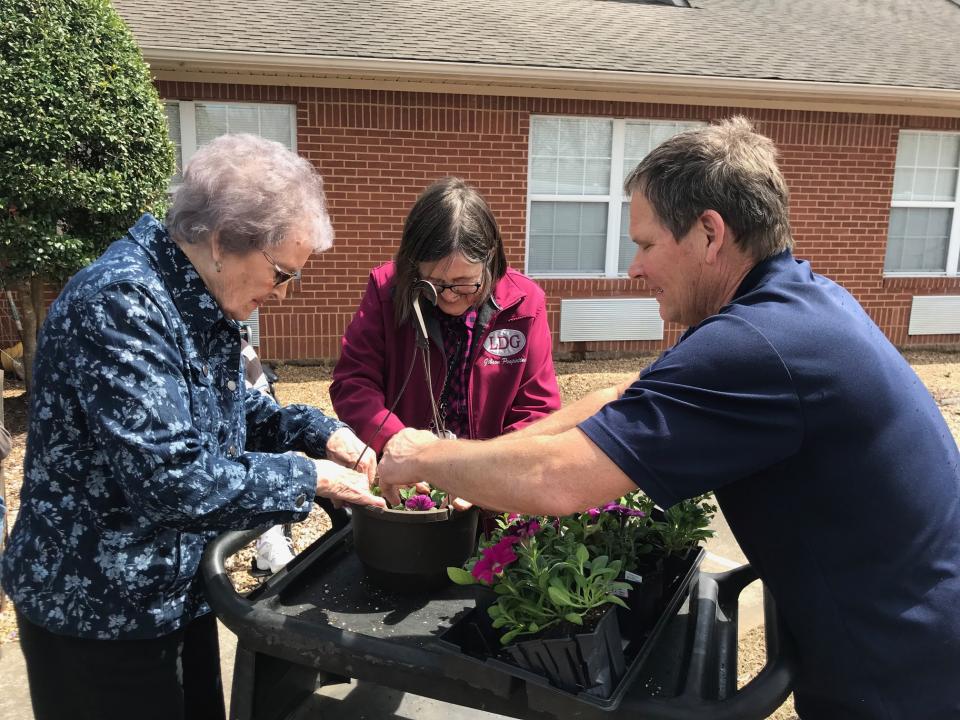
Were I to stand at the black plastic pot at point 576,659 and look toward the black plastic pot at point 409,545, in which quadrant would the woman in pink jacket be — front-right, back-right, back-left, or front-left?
front-right

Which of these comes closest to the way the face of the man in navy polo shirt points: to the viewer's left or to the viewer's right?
to the viewer's left

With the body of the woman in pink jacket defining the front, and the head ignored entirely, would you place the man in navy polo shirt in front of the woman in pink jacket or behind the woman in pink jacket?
in front

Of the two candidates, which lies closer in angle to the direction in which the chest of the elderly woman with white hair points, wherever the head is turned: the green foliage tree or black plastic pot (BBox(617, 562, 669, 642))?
the black plastic pot

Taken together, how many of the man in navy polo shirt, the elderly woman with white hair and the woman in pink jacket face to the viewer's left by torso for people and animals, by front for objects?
1

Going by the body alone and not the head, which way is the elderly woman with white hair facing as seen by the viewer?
to the viewer's right

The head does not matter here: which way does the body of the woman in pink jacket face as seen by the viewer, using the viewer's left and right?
facing the viewer

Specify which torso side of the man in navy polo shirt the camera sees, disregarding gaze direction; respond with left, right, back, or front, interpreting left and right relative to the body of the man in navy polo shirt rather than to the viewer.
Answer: left

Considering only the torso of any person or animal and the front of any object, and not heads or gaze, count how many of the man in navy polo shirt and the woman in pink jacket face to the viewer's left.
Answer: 1

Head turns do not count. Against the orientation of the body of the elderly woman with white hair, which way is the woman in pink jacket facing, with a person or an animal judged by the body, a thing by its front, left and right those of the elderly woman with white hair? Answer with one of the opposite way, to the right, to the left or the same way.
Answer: to the right

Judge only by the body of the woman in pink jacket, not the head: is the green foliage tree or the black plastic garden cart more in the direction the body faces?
the black plastic garden cart

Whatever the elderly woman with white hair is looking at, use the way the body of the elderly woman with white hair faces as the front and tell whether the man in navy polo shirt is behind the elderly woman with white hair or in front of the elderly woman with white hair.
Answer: in front

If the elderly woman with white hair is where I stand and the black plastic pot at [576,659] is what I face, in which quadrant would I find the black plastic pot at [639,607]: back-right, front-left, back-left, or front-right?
front-left

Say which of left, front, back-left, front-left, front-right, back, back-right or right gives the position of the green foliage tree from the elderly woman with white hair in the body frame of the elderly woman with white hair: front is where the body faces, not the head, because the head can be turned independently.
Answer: left

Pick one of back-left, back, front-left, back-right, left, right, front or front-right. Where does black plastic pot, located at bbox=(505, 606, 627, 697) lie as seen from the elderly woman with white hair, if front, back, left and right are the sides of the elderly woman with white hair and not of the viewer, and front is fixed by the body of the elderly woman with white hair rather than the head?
front-right
